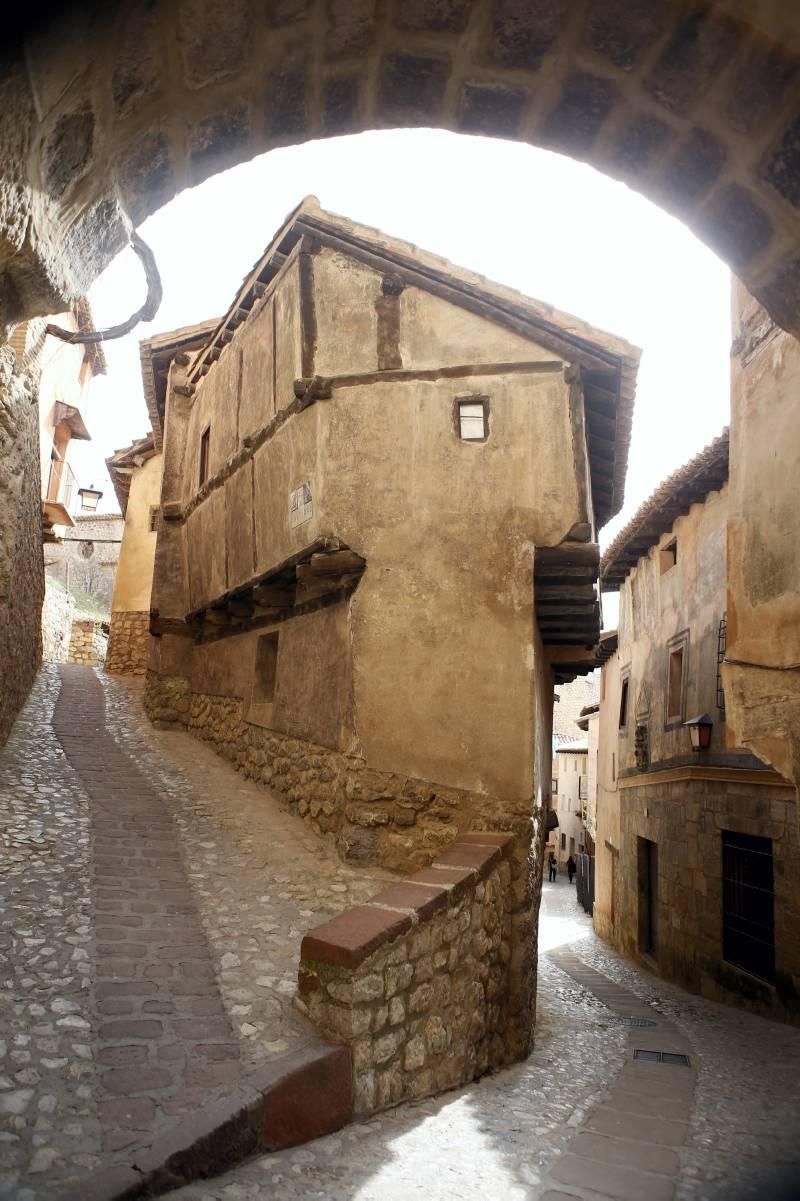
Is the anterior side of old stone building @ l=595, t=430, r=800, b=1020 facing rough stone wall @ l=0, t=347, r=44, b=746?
yes

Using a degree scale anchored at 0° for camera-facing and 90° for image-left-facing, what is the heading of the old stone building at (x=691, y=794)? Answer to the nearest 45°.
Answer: approximately 45°

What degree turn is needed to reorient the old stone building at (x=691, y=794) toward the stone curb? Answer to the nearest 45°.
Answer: approximately 45° to its left

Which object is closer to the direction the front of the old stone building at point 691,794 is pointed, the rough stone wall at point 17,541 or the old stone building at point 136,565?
the rough stone wall

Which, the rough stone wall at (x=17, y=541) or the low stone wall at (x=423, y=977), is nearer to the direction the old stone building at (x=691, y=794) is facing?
the rough stone wall

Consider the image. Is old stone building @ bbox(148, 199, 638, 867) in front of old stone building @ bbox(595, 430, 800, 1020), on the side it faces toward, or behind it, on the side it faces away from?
in front

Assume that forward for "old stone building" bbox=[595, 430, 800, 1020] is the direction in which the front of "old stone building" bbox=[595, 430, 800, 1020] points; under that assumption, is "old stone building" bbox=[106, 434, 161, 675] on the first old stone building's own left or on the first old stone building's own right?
on the first old stone building's own right
